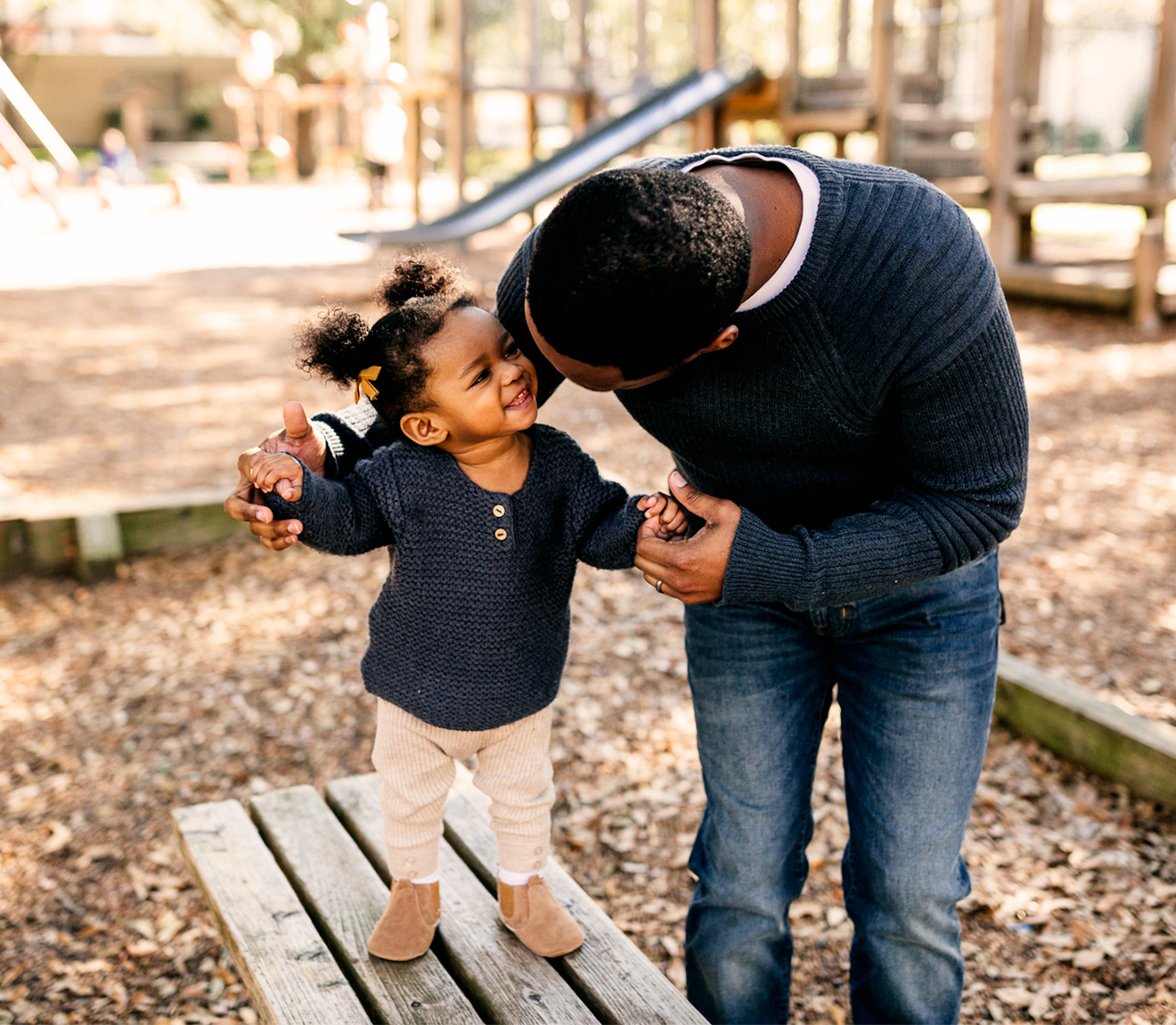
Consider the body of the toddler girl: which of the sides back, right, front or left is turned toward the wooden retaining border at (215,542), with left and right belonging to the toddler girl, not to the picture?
back

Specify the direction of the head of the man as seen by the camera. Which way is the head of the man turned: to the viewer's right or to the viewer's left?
to the viewer's left

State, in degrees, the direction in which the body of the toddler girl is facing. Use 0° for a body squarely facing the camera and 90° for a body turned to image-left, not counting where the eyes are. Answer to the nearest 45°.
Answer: approximately 0°

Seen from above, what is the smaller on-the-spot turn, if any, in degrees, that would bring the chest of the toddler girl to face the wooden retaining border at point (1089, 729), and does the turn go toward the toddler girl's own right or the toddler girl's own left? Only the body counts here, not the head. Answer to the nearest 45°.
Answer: approximately 135° to the toddler girl's own left

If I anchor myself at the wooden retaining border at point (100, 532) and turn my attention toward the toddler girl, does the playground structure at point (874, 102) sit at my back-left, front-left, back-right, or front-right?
back-left

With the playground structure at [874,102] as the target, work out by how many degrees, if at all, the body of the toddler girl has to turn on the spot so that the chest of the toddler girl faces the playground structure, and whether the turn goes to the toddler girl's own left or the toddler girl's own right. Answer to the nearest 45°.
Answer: approximately 180°

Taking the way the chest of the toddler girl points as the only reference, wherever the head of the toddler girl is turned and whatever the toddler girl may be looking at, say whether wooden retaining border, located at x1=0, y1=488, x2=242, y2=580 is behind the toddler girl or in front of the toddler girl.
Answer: behind
